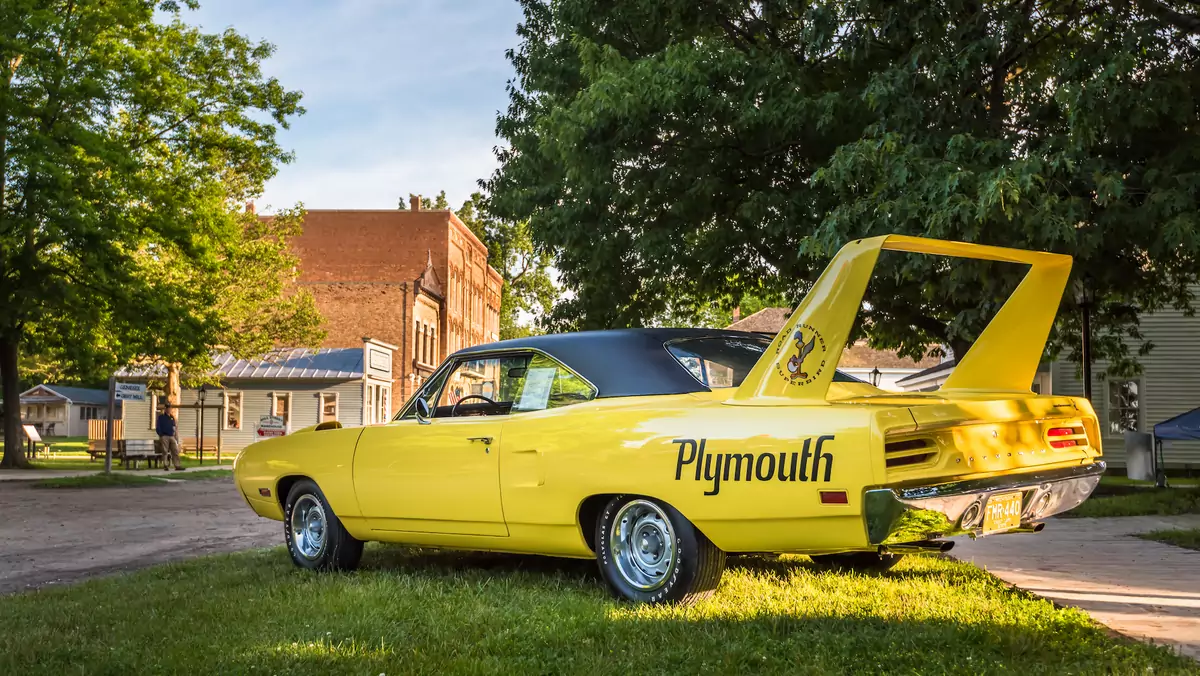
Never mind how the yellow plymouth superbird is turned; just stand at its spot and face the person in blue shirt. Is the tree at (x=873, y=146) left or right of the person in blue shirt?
right

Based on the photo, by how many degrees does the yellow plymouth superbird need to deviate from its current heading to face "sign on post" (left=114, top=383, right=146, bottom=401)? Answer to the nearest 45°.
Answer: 0° — it already faces it

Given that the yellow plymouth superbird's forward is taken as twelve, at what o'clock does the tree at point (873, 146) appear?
The tree is roughly at 2 o'clock from the yellow plymouth superbird.

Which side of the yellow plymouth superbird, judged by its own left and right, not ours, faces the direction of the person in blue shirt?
front

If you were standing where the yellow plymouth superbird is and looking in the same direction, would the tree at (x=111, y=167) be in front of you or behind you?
in front

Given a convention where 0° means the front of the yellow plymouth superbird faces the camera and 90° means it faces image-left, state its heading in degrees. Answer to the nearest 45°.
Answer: approximately 135°

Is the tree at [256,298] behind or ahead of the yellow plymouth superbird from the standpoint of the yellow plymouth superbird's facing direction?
ahead

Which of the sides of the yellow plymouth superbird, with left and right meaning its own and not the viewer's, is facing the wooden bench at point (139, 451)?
front
